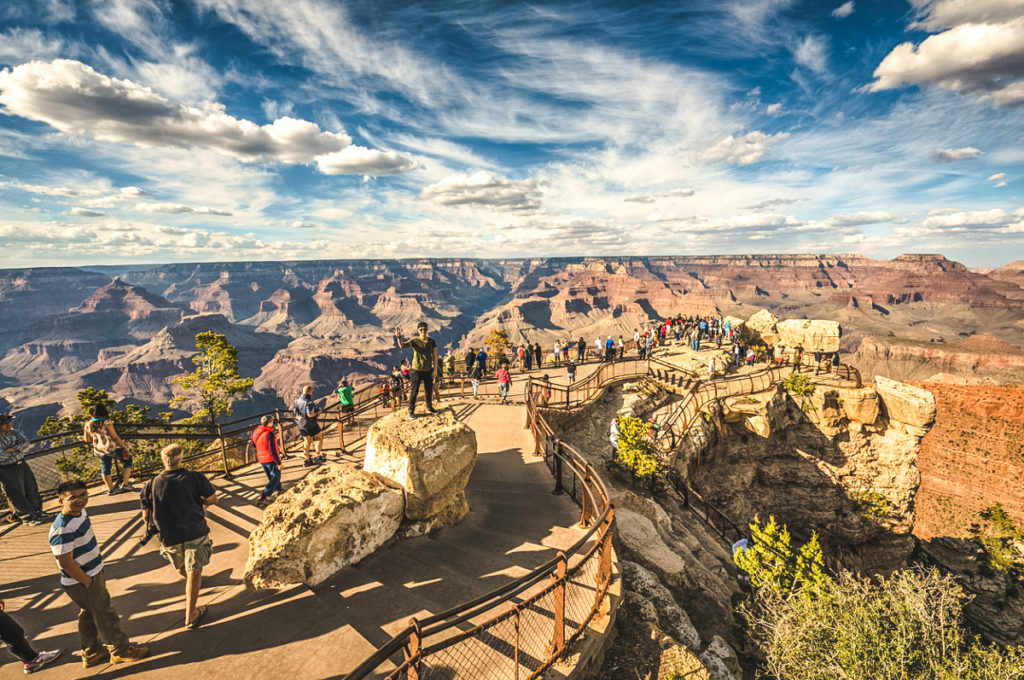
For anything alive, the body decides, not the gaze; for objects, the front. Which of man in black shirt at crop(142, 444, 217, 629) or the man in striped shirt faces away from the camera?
the man in black shirt

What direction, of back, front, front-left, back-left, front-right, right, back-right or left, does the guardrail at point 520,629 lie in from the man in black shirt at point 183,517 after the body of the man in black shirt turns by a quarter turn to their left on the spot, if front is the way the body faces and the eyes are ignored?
back-left

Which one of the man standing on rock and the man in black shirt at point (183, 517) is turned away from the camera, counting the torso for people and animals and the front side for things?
the man in black shirt

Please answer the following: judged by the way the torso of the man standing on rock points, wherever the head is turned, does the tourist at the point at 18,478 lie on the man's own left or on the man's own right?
on the man's own right

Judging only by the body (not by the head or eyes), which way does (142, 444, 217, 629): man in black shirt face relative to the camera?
away from the camera

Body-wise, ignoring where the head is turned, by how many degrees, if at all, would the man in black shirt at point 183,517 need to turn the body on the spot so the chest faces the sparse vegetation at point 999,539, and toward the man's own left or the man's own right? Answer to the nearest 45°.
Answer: approximately 90° to the man's own right

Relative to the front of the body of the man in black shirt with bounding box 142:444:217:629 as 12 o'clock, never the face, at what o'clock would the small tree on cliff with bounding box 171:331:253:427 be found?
The small tree on cliff is roughly at 12 o'clock from the man in black shirt.
